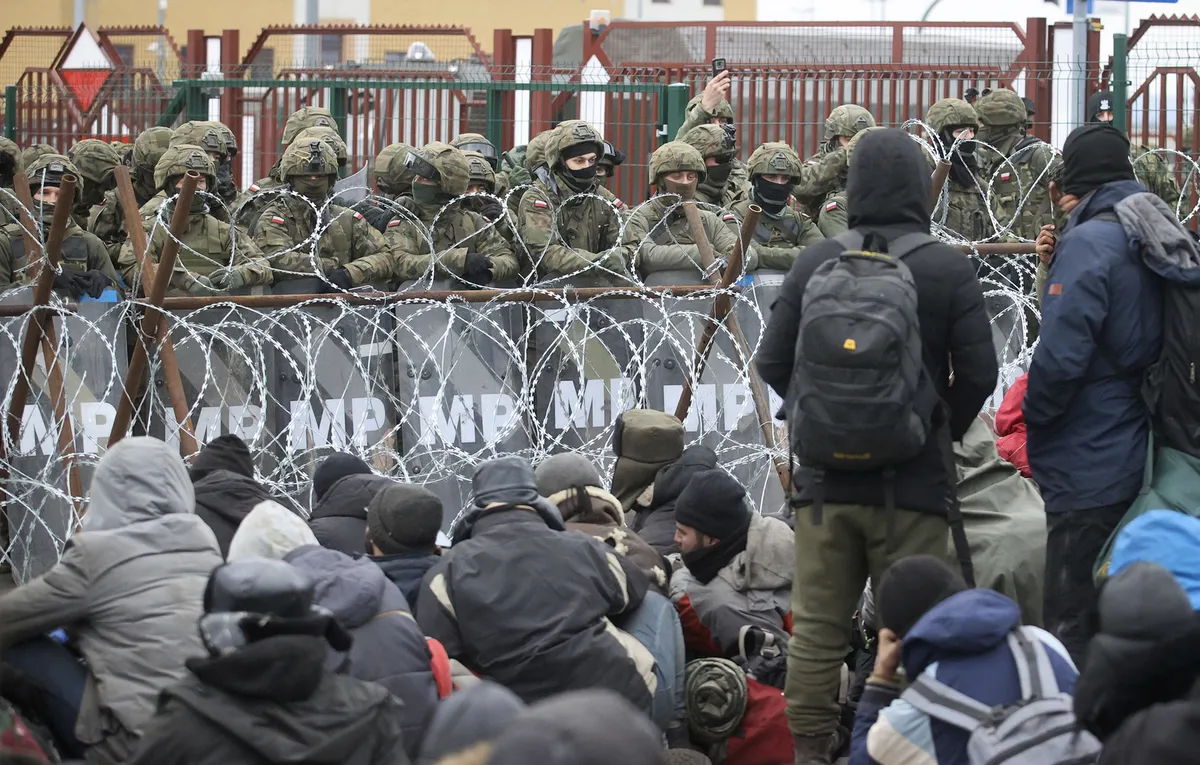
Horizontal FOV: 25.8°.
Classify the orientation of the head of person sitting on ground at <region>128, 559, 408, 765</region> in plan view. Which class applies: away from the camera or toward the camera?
away from the camera

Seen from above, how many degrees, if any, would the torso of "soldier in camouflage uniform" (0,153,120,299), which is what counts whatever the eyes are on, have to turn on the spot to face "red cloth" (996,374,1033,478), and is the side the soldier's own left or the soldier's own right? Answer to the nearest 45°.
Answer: approximately 45° to the soldier's own left

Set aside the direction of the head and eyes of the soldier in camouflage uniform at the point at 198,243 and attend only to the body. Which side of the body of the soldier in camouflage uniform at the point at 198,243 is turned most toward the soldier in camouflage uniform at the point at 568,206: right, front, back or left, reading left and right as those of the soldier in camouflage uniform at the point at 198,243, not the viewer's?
left

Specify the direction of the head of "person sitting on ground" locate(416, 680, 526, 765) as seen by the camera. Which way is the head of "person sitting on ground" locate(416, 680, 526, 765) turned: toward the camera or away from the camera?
away from the camera

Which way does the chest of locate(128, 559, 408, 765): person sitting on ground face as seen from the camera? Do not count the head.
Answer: away from the camera

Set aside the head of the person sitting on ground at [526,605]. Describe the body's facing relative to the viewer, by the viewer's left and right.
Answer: facing away from the viewer

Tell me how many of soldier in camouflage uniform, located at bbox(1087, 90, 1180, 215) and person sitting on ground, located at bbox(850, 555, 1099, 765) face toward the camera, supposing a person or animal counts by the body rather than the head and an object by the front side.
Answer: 1

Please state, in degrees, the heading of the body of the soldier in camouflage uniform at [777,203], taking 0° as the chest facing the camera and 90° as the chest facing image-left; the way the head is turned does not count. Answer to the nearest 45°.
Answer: approximately 0°

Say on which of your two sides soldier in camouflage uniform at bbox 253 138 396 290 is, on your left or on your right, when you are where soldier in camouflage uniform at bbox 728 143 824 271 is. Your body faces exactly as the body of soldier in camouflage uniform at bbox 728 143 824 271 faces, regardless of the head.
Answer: on your right
